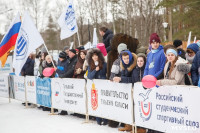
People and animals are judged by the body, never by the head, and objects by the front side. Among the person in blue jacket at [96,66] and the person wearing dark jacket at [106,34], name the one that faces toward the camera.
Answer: the person in blue jacket

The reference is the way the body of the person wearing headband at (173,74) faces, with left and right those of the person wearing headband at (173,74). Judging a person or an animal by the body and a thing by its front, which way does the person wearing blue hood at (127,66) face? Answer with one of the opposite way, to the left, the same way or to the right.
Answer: the same way

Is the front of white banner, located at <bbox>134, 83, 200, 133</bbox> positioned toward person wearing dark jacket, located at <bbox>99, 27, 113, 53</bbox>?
no

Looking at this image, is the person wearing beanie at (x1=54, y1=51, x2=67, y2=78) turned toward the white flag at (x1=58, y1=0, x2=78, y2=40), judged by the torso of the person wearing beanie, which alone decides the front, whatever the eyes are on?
no

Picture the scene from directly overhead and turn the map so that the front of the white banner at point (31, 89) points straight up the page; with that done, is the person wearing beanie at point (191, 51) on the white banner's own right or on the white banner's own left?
on the white banner's own left

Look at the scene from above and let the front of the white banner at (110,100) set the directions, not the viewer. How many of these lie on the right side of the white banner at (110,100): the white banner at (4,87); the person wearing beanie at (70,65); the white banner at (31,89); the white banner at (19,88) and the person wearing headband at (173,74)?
4

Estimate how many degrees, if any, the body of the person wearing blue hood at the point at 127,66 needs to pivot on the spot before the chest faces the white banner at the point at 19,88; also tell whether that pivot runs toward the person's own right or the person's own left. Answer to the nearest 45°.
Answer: approximately 90° to the person's own right

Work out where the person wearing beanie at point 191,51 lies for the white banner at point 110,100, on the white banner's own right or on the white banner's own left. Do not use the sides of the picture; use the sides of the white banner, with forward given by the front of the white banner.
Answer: on the white banner's own left

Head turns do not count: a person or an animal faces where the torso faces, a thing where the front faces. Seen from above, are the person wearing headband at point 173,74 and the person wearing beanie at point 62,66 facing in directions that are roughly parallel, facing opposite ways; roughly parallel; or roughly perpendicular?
roughly parallel

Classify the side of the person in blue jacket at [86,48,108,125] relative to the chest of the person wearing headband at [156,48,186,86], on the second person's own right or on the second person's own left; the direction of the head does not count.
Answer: on the second person's own right

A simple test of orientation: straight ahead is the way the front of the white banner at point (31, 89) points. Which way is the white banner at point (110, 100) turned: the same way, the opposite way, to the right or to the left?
the same way

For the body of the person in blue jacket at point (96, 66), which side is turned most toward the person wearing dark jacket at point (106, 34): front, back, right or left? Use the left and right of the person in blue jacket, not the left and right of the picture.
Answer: back

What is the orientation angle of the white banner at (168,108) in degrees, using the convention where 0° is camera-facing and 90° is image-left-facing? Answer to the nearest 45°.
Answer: approximately 45°

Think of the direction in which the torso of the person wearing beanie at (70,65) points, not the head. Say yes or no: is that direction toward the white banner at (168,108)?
no

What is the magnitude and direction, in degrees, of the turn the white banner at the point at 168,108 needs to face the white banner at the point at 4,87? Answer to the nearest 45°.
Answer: approximately 90° to its right

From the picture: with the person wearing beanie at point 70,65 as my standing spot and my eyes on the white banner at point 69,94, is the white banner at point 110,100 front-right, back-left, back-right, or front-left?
front-left

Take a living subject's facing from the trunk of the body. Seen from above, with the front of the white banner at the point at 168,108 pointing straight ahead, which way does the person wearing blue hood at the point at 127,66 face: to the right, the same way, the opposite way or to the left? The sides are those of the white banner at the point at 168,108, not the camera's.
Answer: the same way

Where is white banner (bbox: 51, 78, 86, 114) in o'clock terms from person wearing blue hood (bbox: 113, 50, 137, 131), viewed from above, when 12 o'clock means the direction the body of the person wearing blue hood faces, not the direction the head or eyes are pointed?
The white banner is roughly at 3 o'clock from the person wearing blue hood.
